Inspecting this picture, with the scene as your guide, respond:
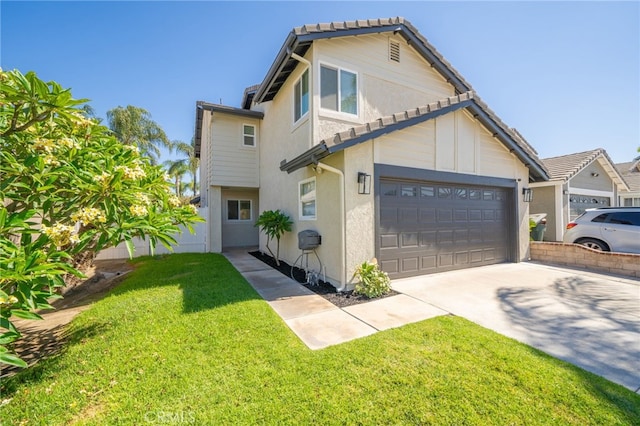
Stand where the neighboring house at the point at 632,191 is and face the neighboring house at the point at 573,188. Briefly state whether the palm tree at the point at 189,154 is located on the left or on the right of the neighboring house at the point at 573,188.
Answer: right

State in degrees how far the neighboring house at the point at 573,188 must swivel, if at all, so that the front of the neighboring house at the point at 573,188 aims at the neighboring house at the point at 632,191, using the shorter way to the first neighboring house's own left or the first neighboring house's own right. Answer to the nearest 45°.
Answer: approximately 135° to the first neighboring house's own left

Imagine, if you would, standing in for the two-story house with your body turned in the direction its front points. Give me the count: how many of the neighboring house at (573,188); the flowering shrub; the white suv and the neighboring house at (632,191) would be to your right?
1

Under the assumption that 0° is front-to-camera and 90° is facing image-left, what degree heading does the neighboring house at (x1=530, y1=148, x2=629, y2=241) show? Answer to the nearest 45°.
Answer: approximately 315°

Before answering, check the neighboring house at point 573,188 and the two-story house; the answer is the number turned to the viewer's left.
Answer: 0

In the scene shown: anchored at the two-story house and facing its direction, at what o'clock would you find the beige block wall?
The beige block wall is roughly at 10 o'clock from the two-story house.

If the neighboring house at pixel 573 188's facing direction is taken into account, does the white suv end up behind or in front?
in front

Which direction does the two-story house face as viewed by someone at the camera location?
facing the viewer and to the right of the viewer

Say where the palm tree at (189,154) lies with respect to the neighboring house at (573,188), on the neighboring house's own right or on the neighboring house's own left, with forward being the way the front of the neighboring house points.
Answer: on the neighboring house's own right

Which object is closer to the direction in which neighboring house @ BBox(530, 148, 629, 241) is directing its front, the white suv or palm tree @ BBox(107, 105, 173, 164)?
the white suv

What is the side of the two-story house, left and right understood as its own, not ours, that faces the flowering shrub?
right
